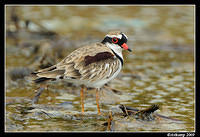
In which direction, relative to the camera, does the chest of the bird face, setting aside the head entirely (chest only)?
to the viewer's right
